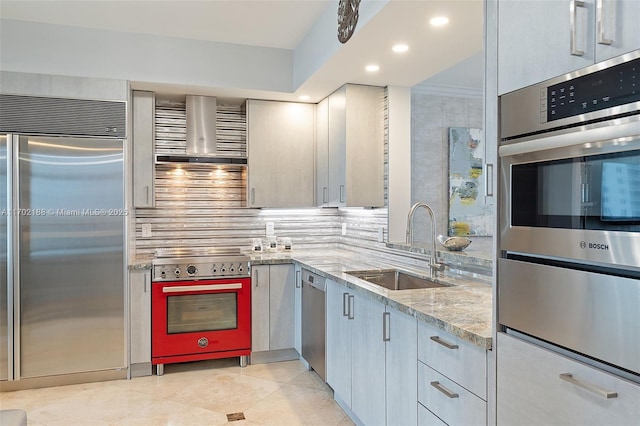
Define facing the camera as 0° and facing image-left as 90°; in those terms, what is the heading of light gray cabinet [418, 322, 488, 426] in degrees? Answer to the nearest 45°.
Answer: approximately 45°

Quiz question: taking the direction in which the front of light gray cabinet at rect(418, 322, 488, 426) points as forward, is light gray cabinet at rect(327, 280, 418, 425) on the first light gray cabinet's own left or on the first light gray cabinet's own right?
on the first light gray cabinet's own right

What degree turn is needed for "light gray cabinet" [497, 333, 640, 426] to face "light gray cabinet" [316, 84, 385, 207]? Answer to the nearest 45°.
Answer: approximately 90° to its right

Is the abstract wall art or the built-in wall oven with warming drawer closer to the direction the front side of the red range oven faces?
the built-in wall oven with warming drawer

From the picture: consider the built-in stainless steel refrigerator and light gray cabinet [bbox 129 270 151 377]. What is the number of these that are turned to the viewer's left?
0

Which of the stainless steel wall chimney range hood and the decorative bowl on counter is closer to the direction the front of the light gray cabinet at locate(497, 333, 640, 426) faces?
the stainless steel wall chimney range hood

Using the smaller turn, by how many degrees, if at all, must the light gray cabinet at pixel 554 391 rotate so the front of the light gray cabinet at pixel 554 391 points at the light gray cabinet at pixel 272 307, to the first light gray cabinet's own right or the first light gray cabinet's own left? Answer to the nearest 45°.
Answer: approximately 90° to the first light gray cabinet's own right

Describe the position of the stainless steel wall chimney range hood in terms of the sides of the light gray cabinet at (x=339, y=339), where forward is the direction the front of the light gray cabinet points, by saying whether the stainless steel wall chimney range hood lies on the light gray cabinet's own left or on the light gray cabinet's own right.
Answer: on the light gray cabinet's own right
